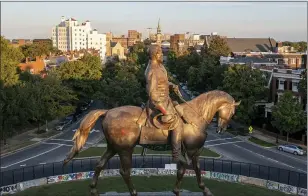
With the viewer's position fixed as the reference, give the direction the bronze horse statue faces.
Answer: facing to the right of the viewer

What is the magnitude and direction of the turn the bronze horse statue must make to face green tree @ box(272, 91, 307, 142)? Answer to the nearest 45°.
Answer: approximately 45° to its left

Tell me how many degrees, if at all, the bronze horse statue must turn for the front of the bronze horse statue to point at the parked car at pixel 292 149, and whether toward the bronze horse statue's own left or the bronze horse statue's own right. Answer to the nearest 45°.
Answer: approximately 45° to the bronze horse statue's own left
